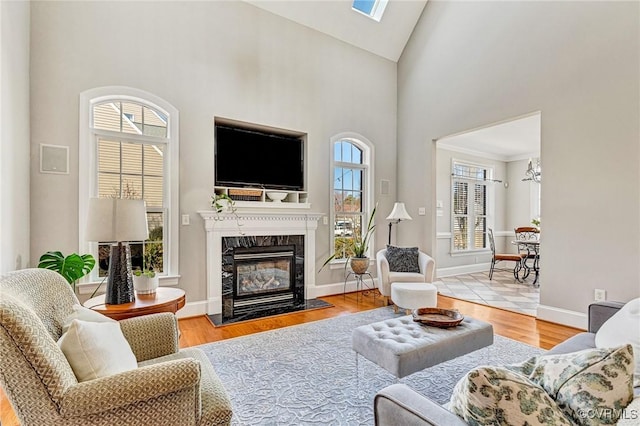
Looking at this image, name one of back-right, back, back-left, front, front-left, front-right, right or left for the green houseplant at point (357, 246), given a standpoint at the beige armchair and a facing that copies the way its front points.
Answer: front-left

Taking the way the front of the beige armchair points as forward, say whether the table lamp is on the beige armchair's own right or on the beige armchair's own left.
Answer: on the beige armchair's own left

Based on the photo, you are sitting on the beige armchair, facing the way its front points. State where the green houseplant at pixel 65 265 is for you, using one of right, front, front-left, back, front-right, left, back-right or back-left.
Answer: left

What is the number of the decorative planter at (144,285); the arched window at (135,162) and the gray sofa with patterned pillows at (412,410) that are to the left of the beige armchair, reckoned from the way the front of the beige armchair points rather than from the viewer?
2

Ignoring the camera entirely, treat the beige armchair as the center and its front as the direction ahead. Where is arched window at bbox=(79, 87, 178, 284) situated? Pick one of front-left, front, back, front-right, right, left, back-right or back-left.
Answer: left

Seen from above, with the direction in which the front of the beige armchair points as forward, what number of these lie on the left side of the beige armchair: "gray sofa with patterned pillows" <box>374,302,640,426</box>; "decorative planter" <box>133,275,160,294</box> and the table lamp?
2

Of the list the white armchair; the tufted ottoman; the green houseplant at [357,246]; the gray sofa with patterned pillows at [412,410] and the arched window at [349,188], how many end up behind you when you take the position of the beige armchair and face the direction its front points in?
0

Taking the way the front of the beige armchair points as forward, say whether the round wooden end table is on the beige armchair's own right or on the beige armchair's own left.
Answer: on the beige armchair's own left

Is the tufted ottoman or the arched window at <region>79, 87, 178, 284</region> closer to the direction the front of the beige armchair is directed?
the tufted ottoman

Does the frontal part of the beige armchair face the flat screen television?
no

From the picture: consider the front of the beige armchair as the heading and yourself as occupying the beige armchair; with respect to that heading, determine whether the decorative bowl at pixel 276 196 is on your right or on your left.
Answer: on your left

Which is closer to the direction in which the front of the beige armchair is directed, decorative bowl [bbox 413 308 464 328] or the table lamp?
the decorative bowl

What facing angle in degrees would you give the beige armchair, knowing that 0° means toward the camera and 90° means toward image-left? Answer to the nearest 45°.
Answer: approximately 270°

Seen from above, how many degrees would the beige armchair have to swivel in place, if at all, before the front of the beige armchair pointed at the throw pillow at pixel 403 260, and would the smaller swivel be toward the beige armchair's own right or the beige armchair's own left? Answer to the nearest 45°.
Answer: approximately 45° to the beige armchair's own left

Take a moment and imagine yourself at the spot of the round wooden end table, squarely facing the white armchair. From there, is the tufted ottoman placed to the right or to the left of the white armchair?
right

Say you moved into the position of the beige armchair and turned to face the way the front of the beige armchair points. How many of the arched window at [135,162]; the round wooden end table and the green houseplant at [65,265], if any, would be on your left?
3

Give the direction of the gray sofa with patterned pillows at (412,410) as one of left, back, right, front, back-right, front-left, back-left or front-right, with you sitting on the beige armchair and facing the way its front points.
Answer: front-right

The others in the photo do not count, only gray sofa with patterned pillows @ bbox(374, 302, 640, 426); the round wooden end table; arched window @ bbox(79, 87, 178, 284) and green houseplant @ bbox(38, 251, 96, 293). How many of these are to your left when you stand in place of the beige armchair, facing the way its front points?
3

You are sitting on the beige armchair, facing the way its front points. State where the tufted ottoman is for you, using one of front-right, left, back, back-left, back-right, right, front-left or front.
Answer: front

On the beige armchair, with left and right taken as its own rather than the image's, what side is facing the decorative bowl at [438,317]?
front

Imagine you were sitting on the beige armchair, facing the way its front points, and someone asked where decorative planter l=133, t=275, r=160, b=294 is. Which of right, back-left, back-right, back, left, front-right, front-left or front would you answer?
left

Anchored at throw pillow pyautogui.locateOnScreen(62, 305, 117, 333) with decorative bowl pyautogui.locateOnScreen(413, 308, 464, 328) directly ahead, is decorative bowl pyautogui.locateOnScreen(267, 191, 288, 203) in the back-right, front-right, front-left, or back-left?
front-left
